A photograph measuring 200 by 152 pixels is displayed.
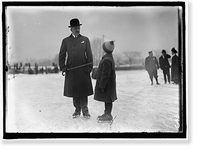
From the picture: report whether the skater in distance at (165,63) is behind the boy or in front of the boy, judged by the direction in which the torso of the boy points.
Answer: behind

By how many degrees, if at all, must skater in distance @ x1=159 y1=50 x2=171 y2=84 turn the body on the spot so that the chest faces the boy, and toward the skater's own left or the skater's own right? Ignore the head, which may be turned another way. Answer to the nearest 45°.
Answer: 0° — they already face them

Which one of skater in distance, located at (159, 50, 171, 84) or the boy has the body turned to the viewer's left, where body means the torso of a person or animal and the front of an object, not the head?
the boy

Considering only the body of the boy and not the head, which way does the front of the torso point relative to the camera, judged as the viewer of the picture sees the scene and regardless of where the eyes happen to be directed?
to the viewer's left

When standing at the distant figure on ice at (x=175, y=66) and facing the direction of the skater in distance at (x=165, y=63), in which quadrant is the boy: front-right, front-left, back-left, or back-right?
front-left

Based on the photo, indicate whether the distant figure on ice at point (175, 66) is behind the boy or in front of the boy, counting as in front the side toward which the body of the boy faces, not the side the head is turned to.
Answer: behind
